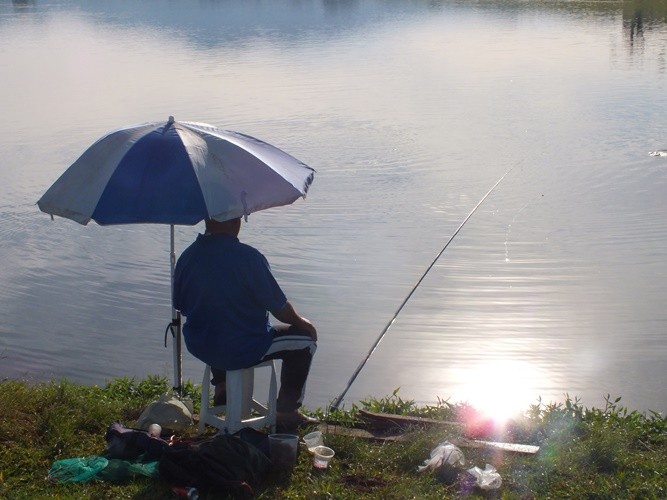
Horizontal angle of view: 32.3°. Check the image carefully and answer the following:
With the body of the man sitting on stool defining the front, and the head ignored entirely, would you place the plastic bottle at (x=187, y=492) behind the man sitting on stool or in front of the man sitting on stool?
behind

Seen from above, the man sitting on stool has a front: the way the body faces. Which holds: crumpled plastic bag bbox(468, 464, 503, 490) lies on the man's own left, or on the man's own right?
on the man's own right

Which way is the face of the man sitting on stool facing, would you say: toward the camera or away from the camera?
away from the camera

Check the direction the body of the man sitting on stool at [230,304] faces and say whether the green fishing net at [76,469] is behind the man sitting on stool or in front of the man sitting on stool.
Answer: behind

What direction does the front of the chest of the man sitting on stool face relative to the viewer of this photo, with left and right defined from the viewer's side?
facing away from the viewer and to the right of the viewer
